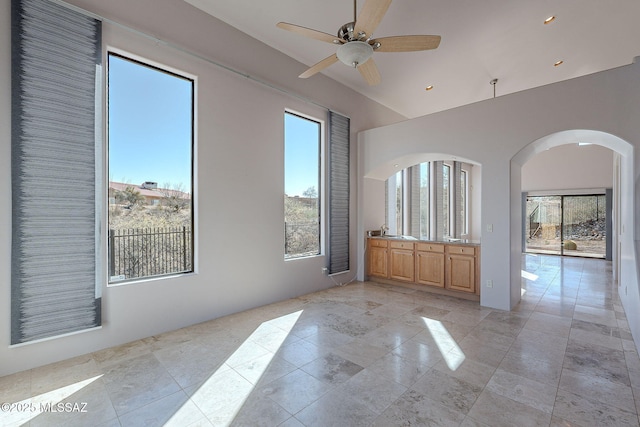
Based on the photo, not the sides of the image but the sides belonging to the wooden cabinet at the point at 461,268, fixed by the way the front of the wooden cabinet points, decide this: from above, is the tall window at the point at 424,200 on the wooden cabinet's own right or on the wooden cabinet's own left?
on the wooden cabinet's own right

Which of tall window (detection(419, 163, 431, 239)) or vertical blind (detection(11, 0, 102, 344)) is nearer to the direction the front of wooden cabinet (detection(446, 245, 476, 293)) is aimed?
the vertical blind

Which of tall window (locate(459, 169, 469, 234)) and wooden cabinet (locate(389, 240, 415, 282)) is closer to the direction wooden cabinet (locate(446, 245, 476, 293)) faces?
the wooden cabinet

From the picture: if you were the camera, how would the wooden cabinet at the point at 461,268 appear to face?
facing the viewer and to the left of the viewer

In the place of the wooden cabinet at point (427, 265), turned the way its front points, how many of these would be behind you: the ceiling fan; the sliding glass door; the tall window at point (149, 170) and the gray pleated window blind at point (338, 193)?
1

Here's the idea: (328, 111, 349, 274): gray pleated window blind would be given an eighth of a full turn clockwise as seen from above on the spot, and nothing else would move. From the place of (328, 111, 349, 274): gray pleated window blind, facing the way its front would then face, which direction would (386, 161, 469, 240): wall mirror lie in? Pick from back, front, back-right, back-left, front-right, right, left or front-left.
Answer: back-left

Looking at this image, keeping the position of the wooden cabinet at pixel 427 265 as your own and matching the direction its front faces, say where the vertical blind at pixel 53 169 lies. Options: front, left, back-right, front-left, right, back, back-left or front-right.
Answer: front

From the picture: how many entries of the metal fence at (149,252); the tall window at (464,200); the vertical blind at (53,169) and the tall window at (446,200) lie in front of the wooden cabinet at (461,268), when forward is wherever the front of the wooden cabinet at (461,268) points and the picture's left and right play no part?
2

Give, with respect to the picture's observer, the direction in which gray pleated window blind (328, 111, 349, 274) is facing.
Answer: facing the viewer and to the right of the viewer

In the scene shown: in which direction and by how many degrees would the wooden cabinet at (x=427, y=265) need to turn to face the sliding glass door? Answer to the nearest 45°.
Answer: approximately 180°

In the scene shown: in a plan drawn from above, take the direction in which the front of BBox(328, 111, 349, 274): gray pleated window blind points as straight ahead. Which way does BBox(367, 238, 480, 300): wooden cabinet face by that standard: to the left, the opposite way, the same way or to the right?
to the right

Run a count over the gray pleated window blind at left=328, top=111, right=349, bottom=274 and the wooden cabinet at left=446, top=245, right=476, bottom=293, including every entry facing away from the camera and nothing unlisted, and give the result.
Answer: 0

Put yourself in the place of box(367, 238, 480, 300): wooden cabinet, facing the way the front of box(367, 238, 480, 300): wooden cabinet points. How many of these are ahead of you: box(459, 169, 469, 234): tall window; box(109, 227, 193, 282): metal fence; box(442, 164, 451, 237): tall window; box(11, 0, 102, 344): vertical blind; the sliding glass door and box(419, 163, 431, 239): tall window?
2
